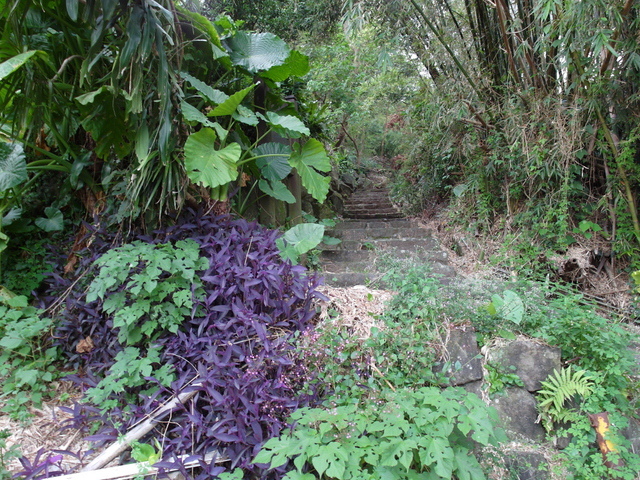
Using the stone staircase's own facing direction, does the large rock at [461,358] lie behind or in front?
in front

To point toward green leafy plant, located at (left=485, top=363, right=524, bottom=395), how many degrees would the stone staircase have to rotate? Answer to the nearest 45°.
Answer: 0° — it already faces it

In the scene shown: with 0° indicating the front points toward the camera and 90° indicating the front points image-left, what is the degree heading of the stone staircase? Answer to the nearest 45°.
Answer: approximately 0°

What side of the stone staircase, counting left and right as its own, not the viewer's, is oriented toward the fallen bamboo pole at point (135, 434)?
front

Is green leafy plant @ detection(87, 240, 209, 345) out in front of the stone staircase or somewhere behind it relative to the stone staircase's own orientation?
in front

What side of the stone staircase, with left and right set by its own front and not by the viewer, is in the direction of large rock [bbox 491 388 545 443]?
front

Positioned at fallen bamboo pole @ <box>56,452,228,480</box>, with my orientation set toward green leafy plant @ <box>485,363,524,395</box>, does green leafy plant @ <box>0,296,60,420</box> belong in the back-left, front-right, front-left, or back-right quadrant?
back-left

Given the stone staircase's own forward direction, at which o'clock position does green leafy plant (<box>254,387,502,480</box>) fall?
The green leafy plant is roughly at 12 o'clock from the stone staircase.

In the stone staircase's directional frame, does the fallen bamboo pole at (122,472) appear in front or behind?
in front
